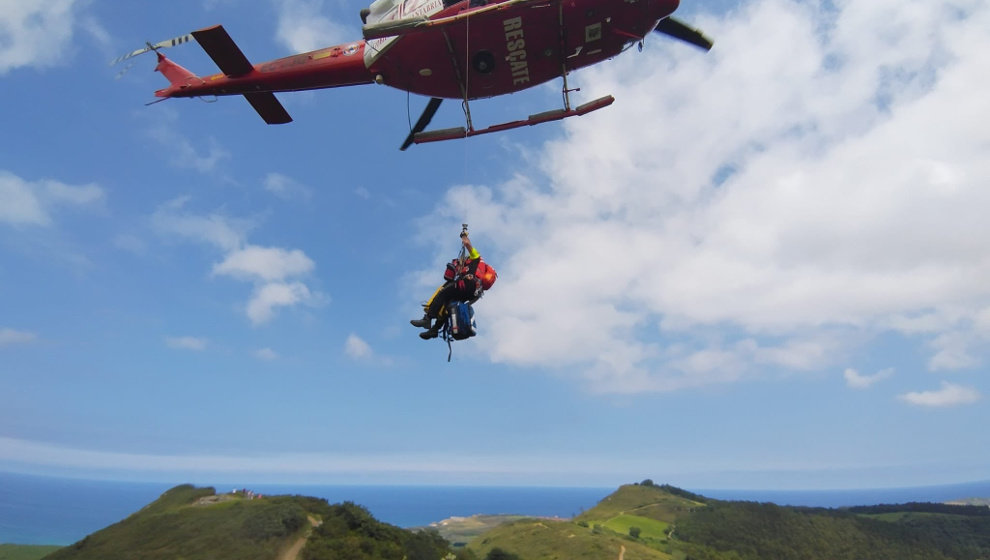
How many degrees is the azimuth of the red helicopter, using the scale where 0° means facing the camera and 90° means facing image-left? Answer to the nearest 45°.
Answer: approximately 270°

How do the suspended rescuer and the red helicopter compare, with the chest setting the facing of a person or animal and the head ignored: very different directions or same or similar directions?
very different directions

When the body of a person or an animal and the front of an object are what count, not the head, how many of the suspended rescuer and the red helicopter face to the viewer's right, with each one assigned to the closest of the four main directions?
1

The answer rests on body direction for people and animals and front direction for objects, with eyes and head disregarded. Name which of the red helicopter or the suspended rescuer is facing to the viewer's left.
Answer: the suspended rescuer

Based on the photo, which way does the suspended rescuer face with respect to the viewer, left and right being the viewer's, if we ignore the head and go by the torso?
facing to the left of the viewer
